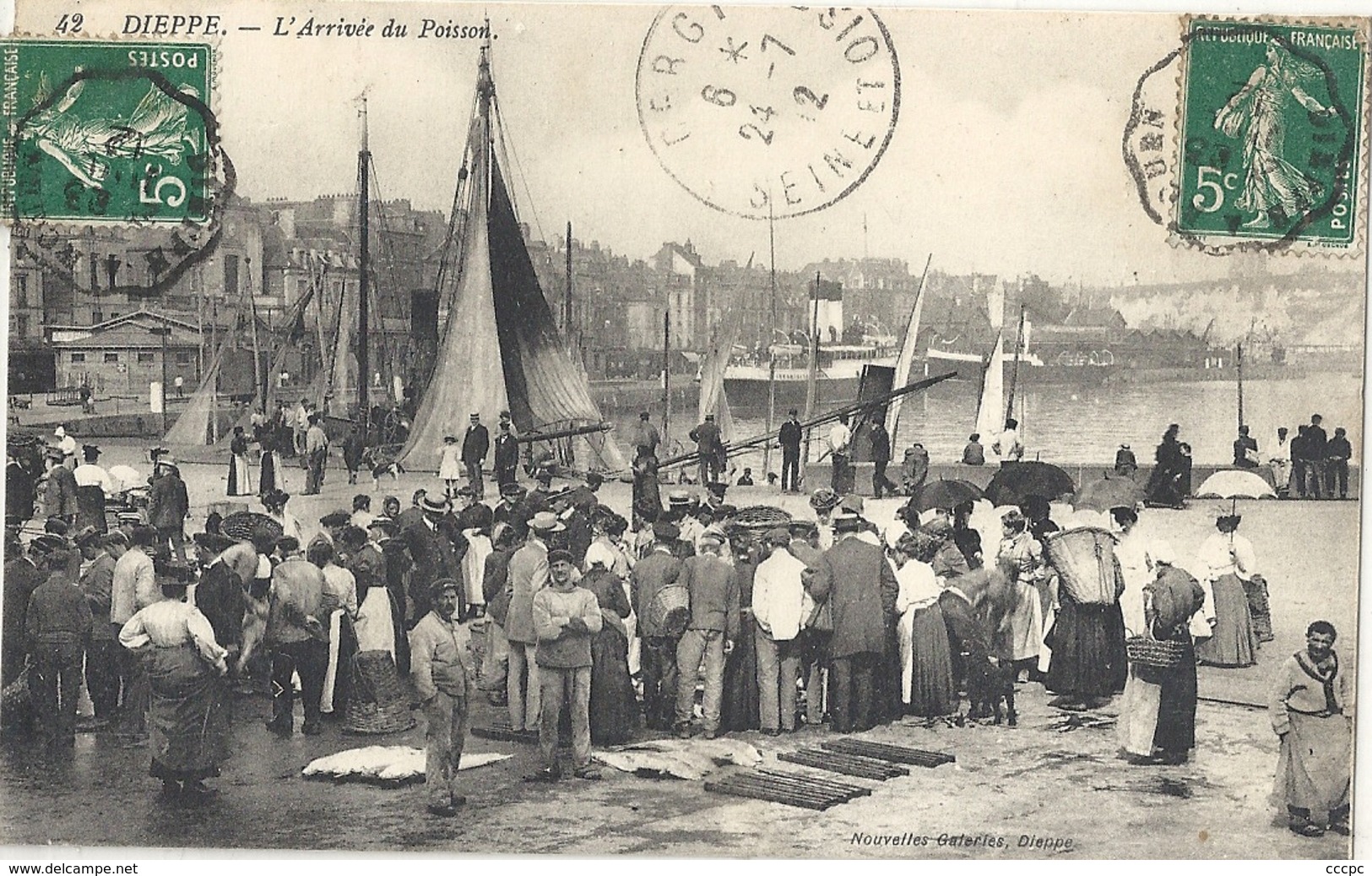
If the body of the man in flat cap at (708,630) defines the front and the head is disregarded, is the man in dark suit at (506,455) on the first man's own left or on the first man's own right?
on the first man's own left

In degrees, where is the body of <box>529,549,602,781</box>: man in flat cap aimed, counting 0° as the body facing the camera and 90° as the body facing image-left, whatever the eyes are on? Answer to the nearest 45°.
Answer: approximately 0°

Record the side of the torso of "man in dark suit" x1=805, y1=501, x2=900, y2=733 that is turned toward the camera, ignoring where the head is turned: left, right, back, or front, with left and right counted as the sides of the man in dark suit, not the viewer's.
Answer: back

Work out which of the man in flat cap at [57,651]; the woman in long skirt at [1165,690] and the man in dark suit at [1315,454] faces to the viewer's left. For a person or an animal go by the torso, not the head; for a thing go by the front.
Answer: the woman in long skirt

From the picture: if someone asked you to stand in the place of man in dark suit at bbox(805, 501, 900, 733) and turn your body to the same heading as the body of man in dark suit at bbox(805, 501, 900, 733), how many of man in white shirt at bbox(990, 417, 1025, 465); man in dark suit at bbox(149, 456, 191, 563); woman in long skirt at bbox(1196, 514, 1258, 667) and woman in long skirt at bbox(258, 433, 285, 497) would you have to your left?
2

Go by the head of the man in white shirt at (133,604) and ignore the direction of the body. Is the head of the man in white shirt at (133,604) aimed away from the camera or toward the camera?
away from the camera

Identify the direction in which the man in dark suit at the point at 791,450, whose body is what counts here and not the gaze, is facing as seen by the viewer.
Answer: toward the camera

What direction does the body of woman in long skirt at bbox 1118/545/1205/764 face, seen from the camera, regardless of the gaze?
to the viewer's left

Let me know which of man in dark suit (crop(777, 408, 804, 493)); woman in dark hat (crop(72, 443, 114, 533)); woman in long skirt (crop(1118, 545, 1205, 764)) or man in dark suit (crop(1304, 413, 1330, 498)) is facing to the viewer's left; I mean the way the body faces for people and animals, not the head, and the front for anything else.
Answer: the woman in long skirt

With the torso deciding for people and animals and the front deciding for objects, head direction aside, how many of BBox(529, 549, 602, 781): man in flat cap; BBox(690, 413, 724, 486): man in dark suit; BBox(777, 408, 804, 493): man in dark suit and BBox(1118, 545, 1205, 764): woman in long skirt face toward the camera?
2
